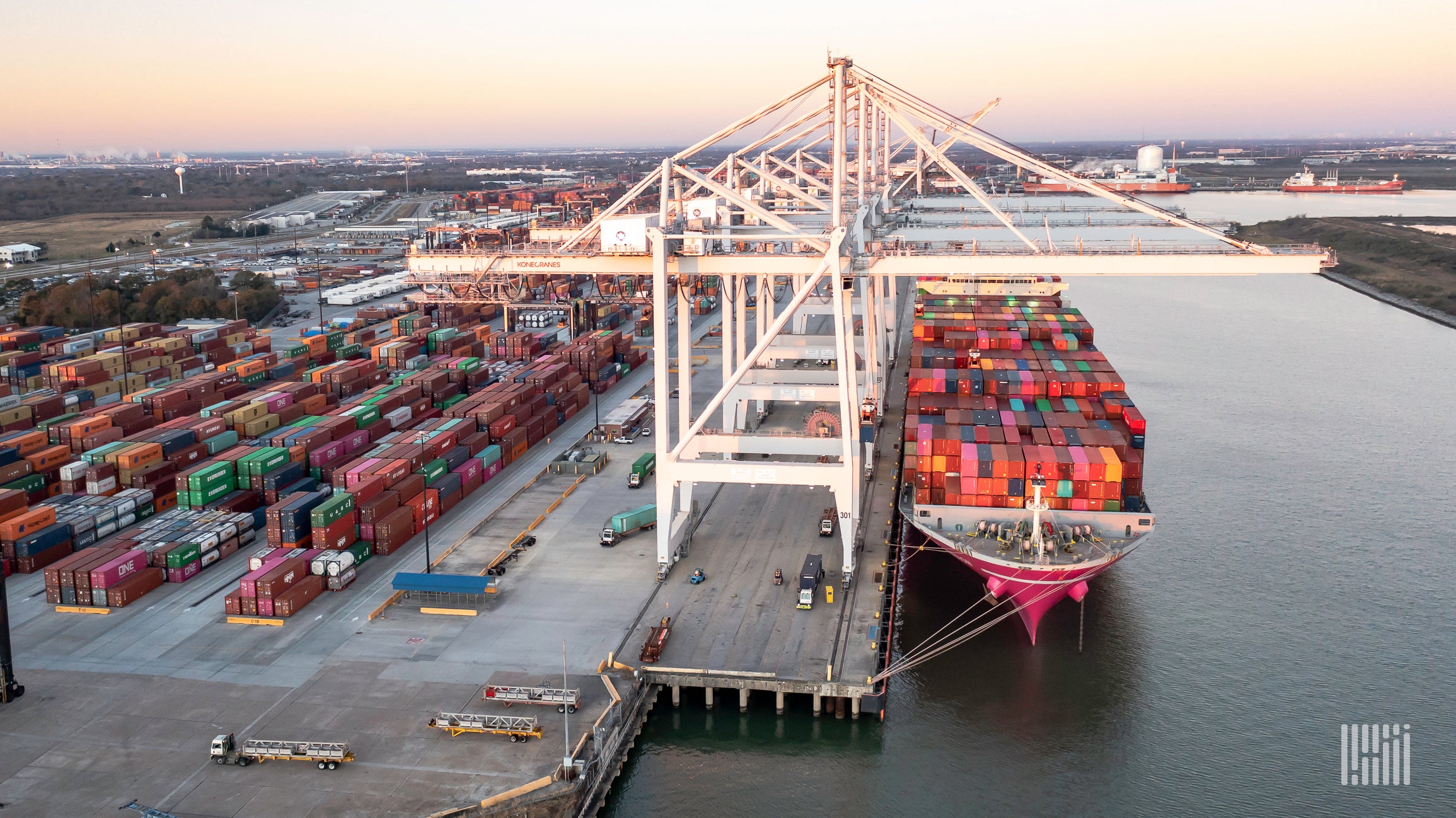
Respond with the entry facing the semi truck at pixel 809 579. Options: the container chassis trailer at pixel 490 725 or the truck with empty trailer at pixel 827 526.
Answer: the truck with empty trailer

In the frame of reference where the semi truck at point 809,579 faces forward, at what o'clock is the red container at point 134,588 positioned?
The red container is roughly at 3 o'clock from the semi truck.

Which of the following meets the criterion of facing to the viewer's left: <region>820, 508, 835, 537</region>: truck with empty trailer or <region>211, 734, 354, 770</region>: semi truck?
the semi truck

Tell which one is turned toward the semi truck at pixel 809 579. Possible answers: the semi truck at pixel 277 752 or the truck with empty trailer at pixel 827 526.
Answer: the truck with empty trailer

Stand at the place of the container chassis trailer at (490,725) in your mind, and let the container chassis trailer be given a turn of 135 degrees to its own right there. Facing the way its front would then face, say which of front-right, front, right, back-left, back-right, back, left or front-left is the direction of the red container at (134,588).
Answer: left

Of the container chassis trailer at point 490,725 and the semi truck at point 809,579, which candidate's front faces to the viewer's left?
the container chassis trailer

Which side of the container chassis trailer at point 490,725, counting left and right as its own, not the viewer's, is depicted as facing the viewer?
left

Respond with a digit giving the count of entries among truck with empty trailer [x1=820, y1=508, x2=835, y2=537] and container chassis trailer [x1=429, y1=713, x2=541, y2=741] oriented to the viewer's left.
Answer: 1

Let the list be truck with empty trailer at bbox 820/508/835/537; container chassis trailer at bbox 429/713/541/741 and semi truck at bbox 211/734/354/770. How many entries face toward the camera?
1

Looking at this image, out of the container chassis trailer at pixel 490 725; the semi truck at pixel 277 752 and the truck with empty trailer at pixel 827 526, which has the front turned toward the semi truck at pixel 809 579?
the truck with empty trailer

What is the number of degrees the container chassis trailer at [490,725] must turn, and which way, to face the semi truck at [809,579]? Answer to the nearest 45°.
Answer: approximately 135° to its right

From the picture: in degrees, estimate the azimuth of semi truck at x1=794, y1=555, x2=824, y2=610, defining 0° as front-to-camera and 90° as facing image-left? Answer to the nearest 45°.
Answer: approximately 0°

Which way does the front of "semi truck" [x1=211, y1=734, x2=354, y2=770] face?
to the viewer's left

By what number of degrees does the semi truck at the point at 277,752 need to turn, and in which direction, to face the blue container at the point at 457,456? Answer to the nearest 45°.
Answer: approximately 90° to its right

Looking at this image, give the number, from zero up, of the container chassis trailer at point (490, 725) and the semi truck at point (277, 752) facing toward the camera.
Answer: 0
